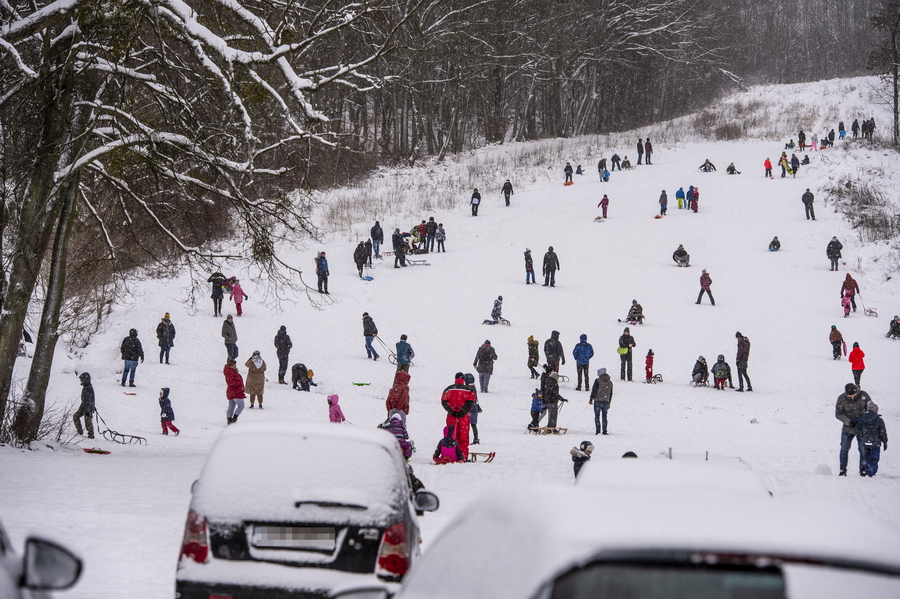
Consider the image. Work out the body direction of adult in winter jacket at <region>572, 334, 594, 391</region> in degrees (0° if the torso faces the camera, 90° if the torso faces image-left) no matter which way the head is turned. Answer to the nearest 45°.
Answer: approximately 180°

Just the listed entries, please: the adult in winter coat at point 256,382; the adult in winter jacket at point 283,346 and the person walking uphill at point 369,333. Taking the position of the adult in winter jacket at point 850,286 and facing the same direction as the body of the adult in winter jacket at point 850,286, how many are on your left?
3

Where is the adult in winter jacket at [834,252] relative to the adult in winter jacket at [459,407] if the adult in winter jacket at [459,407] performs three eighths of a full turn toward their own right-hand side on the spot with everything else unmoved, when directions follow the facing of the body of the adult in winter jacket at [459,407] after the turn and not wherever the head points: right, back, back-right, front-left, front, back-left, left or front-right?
left

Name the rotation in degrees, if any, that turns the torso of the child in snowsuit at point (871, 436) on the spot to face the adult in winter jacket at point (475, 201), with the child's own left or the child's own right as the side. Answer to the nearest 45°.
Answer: approximately 45° to the child's own left

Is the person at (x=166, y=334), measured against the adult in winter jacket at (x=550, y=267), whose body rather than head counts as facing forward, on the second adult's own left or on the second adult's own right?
on the second adult's own left

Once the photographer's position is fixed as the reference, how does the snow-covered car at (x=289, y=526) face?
facing away from the viewer

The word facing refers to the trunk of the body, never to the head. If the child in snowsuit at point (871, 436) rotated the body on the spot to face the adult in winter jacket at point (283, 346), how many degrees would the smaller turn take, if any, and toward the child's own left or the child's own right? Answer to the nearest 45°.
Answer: approximately 90° to the child's own left

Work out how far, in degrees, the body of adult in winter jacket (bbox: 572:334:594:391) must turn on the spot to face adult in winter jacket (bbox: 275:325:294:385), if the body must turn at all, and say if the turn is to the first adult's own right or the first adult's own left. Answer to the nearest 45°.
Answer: approximately 90° to the first adult's own left

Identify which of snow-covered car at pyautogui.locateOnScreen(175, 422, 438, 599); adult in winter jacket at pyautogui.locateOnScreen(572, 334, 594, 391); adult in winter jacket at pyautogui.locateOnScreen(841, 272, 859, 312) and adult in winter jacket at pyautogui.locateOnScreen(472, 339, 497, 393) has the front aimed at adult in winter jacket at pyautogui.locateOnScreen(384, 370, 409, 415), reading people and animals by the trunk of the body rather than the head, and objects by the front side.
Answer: the snow-covered car

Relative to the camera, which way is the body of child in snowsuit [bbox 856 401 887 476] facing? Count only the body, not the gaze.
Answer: away from the camera
